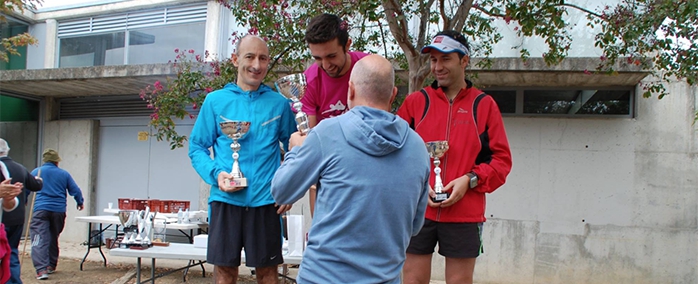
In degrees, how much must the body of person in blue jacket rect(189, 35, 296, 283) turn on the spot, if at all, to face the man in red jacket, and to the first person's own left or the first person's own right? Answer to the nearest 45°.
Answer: approximately 90° to the first person's own left

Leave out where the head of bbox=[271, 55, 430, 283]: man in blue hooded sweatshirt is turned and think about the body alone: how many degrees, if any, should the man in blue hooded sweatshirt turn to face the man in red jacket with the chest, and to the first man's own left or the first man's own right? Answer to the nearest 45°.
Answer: approximately 45° to the first man's own right

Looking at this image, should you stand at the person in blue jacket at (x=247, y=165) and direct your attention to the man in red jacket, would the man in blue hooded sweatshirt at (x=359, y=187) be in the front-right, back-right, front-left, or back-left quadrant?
front-right

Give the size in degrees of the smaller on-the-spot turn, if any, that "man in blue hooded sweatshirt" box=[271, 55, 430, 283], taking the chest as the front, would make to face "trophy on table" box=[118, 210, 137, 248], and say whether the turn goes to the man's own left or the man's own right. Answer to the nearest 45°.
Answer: approximately 45° to the man's own left

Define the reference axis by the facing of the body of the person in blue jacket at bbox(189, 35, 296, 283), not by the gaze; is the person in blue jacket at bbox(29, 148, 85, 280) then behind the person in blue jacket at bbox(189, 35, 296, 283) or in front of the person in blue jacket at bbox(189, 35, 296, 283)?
behind

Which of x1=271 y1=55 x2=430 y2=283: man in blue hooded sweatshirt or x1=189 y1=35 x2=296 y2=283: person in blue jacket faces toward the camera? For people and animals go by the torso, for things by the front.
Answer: the person in blue jacket

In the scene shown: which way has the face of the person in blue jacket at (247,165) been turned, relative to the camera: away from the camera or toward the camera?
toward the camera

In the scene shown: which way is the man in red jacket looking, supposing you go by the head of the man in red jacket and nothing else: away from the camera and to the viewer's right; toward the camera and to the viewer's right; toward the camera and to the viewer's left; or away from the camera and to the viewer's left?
toward the camera and to the viewer's left

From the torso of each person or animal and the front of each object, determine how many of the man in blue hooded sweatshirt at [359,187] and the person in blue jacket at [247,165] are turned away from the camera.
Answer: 1

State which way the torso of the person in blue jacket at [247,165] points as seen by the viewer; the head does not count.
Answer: toward the camera

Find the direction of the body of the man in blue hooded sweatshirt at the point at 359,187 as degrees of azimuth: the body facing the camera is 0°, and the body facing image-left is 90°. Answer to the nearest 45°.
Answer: approximately 180°

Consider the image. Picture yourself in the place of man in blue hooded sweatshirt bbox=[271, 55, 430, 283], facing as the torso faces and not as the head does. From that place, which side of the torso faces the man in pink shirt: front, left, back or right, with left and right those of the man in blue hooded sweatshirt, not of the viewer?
front

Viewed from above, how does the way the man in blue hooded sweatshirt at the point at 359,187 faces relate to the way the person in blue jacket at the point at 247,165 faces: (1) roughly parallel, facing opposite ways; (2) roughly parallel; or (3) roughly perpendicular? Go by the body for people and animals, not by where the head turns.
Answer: roughly parallel, facing opposite ways
